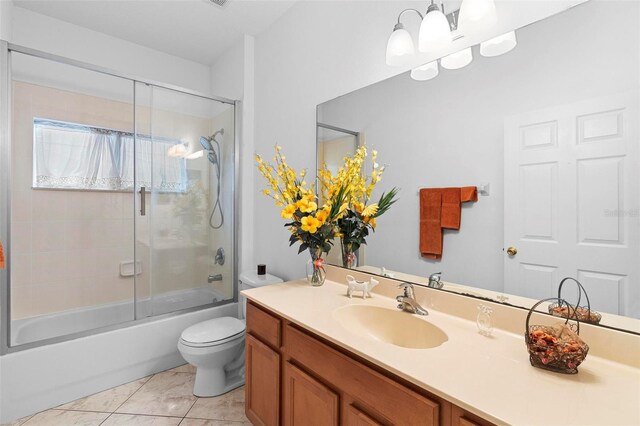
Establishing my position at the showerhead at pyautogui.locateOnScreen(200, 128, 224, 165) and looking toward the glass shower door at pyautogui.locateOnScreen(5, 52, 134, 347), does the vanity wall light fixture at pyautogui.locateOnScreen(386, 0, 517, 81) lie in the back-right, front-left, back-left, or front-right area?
back-left

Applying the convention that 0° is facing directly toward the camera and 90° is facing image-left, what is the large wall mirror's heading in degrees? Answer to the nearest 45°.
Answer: approximately 45°

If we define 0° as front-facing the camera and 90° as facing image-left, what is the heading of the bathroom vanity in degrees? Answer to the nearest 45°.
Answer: approximately 45°

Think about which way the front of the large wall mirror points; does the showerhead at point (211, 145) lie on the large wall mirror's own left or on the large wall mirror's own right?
on the large wall mirror's own right

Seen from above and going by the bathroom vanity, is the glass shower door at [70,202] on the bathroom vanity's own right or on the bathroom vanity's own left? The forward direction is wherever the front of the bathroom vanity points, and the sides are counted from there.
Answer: on the bathroom vanity's own right
